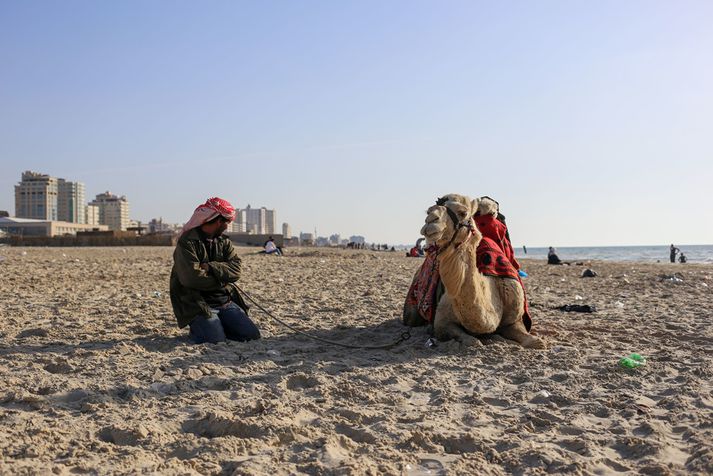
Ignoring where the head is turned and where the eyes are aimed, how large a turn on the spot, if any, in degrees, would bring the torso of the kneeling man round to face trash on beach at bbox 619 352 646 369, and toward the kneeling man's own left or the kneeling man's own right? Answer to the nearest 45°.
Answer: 0° — they already face it

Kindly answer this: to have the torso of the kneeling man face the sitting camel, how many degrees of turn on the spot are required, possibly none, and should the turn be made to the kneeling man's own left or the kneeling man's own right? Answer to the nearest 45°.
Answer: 0° — they already face it

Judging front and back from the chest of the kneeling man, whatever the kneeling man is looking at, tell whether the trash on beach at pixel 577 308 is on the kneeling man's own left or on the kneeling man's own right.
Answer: on the kneeling man's own left

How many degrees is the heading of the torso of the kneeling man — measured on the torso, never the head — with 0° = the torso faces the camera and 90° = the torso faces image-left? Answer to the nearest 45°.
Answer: approximately 315°

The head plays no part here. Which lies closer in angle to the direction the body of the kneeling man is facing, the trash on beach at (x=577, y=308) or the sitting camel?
the sitting camel
